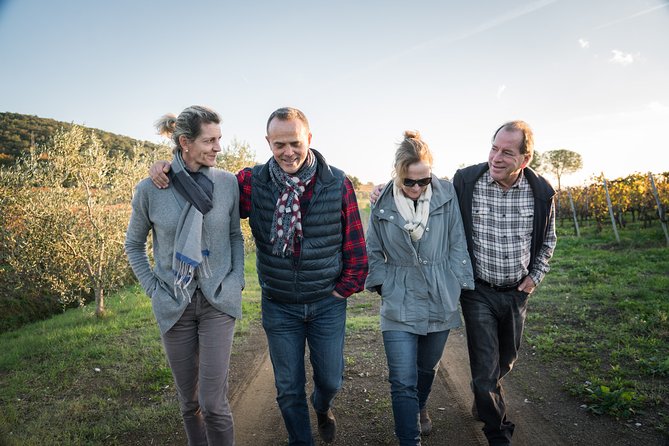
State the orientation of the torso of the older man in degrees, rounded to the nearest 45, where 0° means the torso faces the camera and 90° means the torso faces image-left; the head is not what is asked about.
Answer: approximately 0°

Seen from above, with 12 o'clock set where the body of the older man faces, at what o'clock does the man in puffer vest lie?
The man in puffer vest is roughly at 2 o'clock from the older man.

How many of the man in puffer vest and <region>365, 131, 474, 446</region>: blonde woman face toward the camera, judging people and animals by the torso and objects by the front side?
2

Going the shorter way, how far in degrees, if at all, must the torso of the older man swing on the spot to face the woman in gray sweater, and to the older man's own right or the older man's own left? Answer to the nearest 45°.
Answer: approximately 45° to the older man's own right

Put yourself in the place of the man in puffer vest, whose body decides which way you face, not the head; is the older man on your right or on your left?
on your left

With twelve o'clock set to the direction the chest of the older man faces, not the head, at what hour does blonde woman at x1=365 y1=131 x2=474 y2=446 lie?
The blonde woman is roughly at 2 o'clock from the older man.

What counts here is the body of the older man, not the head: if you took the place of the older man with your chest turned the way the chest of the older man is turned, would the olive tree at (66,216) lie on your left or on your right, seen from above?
on your right

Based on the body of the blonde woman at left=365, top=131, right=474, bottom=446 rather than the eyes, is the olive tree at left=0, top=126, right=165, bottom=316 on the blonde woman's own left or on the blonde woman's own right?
on the blonde woman's own right

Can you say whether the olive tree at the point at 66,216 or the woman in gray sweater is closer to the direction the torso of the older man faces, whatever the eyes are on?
the woman in gray sweater

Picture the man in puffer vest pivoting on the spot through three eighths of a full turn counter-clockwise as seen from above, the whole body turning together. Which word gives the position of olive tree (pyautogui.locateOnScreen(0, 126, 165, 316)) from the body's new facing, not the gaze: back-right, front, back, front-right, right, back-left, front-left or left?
left
